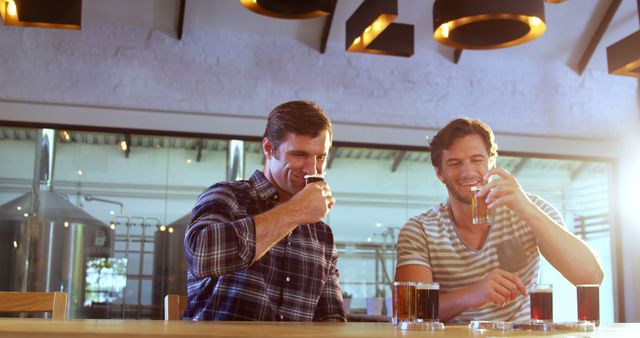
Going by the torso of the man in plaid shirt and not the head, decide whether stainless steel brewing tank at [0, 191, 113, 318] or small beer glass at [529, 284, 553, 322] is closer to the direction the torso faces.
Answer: the small beer glass

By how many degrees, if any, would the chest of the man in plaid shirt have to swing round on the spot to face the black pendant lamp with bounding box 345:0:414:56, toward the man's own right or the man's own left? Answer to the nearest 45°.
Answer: approximately 135° to the man's own left

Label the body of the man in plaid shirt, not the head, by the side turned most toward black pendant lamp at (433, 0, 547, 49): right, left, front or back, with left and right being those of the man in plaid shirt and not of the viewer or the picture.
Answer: left

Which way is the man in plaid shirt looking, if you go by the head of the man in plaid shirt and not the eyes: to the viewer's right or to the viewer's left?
to the viewer's right

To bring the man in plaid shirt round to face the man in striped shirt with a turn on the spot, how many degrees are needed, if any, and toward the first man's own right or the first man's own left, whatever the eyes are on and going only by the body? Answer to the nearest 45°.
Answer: approximately 45° to the first man's own left

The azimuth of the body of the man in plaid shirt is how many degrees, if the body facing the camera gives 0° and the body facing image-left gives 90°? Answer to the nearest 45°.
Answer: approximately 315°

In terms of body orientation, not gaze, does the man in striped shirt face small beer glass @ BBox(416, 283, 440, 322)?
yes

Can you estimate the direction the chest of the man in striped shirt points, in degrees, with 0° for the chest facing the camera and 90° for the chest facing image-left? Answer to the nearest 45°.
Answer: approximately 0°

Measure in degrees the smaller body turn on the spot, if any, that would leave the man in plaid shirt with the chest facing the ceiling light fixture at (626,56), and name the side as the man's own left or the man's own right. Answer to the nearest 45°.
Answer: approximately 90° to the man's own left
